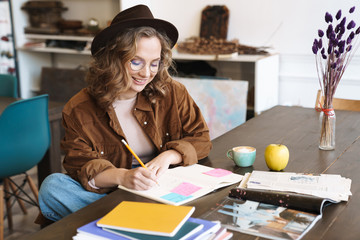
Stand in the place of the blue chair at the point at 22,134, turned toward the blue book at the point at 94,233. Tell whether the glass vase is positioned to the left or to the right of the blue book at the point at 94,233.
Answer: left

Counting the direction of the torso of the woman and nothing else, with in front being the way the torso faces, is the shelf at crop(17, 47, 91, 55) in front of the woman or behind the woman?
behind

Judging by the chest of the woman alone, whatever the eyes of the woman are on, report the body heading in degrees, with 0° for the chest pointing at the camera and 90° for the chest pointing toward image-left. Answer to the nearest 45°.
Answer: approximately 315°

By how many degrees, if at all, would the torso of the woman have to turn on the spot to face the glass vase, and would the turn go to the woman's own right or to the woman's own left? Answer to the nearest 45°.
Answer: approximately 45° to the woman's own left

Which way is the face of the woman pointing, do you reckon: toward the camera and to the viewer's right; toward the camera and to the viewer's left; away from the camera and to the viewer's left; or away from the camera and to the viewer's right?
toward the camera and to the viewer's right

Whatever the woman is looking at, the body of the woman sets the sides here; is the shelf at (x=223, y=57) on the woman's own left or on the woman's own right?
on the woman's own left

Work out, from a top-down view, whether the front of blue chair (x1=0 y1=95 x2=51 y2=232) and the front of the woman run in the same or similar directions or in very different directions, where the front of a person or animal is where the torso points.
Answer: very different directions
